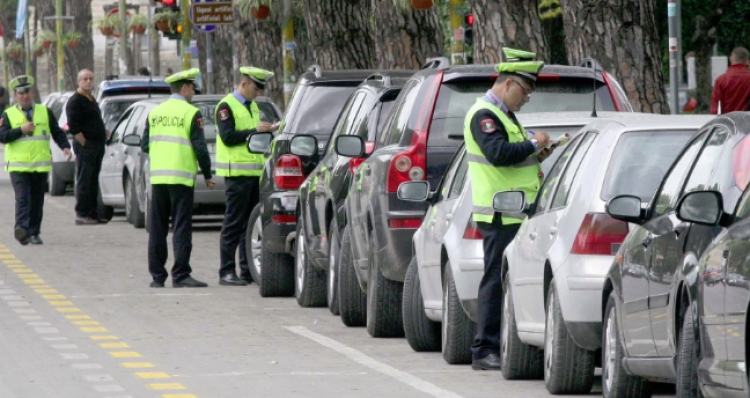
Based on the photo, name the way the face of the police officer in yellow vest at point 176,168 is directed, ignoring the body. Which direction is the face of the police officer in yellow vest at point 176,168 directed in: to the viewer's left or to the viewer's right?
to the viewer's right

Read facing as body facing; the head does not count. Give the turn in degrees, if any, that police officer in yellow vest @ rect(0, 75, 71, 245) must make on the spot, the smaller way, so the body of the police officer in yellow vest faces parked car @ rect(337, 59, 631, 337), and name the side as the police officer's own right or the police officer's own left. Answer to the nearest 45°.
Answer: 0° — they already face it

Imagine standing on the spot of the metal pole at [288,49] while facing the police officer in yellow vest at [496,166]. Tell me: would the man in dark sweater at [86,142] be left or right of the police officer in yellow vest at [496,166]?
right

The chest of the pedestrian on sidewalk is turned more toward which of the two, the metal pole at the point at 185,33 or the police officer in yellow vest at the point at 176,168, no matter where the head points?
the metal pole

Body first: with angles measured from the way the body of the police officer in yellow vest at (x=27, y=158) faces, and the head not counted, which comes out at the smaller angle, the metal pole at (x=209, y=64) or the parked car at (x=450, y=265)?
the parked car

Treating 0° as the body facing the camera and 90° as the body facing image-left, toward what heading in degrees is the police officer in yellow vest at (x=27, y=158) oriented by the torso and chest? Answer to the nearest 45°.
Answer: approximately 0°

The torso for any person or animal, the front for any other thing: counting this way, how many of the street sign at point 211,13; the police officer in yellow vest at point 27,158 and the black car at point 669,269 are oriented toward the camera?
2
